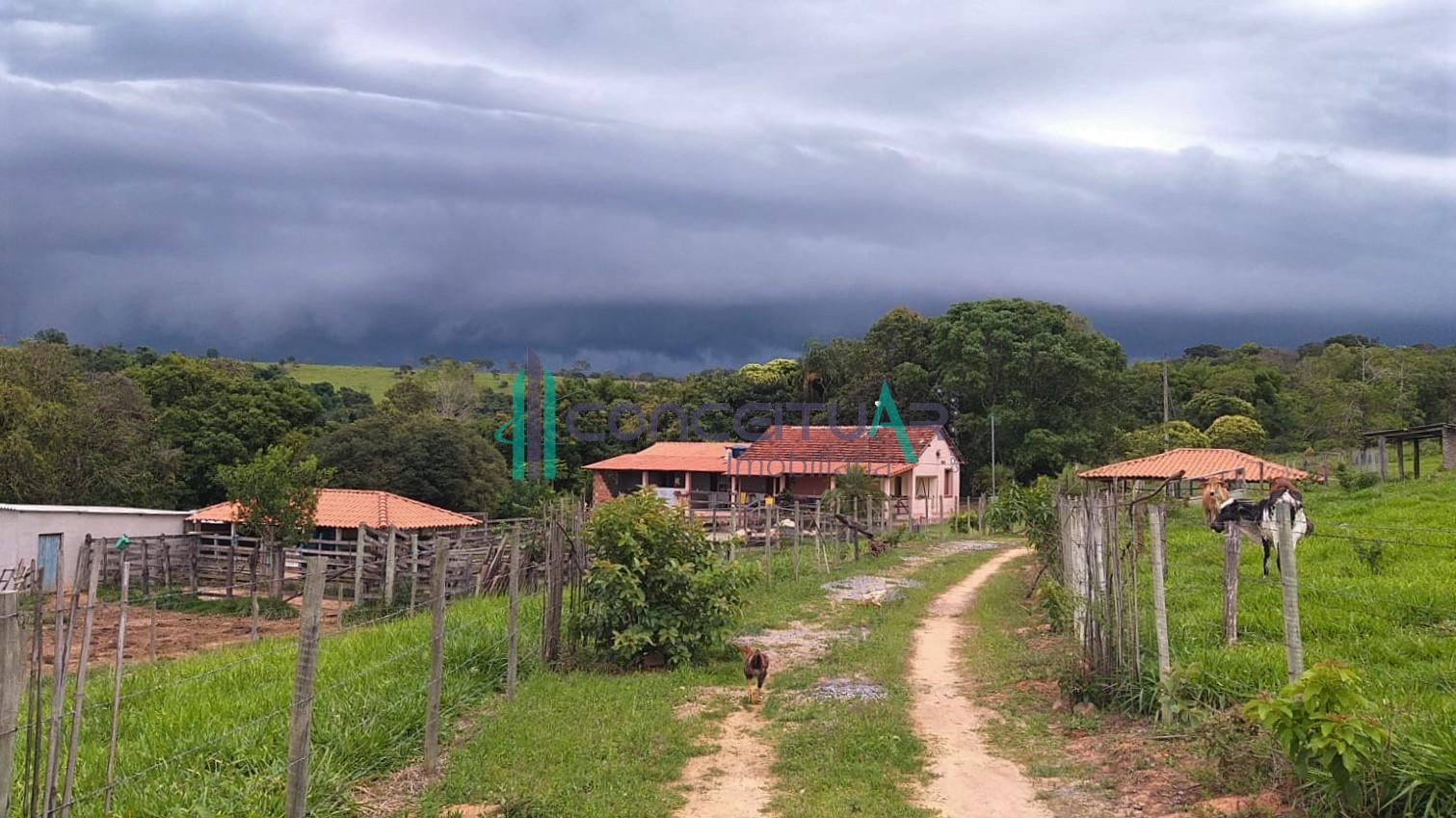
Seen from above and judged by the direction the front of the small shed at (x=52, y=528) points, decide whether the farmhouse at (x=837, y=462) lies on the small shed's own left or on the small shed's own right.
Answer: on the small shed's own left

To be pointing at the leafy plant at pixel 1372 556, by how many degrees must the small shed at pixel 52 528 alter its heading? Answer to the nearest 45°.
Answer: approximately 45° to its left

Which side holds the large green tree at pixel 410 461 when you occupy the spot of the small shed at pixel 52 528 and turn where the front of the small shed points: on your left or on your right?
on your left

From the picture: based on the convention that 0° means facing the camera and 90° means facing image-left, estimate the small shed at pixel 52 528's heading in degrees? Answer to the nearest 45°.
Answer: approximately 0°

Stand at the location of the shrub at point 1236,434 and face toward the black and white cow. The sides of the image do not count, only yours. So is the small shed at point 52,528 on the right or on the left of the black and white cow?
right

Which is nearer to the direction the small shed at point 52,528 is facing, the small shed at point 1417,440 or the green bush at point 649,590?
the green bush
